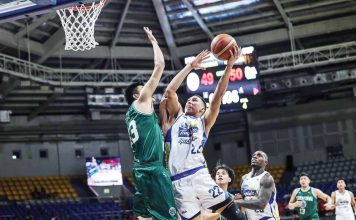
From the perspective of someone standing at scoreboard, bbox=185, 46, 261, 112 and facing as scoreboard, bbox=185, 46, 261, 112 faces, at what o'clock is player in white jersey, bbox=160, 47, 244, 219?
The player in white jersey is roughly at 12 o'clock from the scoreboard.

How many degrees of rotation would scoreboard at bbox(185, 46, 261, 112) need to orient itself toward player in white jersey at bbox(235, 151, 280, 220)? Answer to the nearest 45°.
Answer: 0° — it already faces them

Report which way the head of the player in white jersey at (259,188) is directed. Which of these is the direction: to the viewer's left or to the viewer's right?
to the viewer's left

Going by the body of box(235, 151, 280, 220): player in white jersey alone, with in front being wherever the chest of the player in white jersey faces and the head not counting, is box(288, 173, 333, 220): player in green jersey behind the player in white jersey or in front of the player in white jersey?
behind

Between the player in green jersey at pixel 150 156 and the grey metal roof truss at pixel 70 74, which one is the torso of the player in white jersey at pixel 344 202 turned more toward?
the player in green jersey

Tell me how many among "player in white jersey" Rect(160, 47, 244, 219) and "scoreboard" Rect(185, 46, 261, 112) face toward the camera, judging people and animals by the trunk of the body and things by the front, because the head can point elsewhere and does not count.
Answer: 2

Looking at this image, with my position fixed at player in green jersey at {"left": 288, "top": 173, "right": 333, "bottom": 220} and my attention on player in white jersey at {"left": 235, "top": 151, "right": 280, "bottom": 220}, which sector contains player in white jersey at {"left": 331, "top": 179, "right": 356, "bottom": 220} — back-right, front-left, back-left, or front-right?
back-left

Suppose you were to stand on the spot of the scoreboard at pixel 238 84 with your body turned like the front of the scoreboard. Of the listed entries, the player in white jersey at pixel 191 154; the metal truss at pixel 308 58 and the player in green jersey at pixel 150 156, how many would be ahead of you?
2
